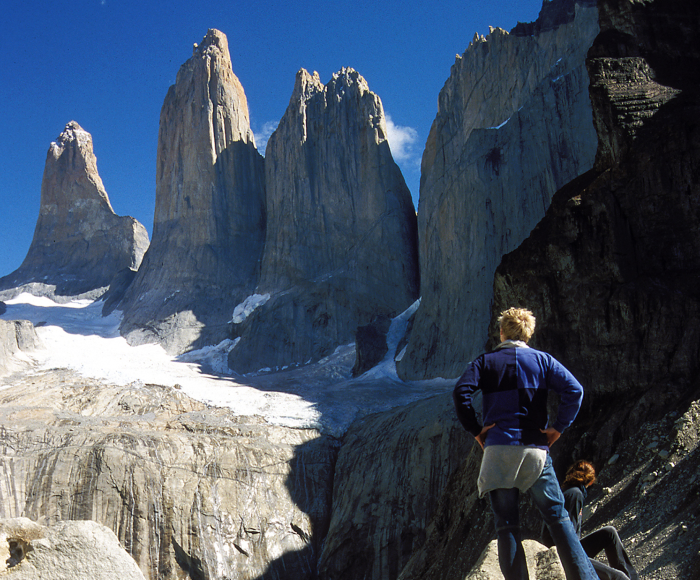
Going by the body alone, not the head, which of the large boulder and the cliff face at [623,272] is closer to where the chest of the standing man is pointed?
the cliff face

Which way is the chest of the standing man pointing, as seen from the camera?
away from the camera

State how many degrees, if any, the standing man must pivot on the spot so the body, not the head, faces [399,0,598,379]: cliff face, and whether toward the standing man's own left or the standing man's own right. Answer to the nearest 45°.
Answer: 0° — they already face it

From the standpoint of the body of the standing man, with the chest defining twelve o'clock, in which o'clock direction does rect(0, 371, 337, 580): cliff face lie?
The cliff face is roughly at 11 o'clock from the standing man.

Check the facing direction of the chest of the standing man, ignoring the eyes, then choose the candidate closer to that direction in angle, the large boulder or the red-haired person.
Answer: the red-haired person
